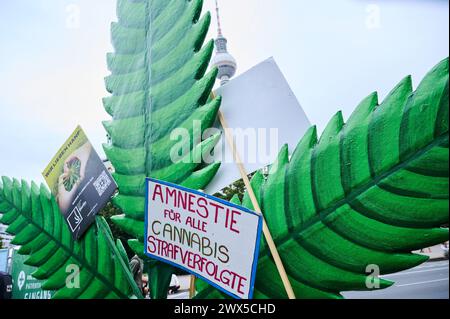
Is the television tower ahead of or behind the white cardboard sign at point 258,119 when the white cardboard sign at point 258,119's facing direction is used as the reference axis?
ahead

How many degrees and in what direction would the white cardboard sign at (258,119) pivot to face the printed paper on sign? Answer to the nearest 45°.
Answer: approximately 45° to its left

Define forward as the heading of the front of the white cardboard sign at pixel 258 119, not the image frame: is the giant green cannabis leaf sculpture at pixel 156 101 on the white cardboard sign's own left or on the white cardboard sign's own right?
on the white cardboard sign's own left

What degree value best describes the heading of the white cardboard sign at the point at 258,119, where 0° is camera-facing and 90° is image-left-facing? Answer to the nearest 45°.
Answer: approximately 180°
